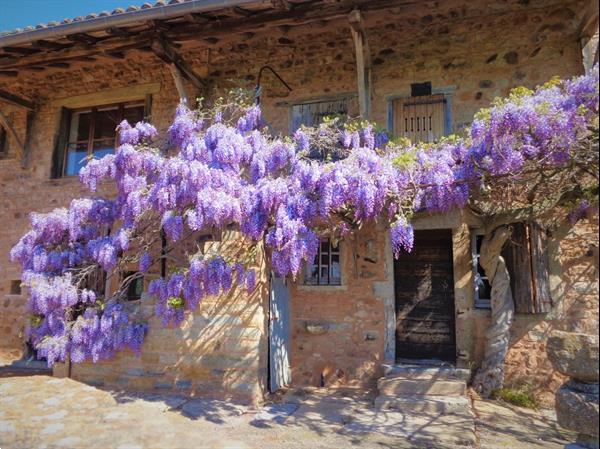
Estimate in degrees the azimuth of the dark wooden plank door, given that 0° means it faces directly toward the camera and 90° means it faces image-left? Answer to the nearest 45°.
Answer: approximately 0°

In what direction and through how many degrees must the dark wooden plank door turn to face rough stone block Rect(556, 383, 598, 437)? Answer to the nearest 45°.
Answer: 0° — it already faces it

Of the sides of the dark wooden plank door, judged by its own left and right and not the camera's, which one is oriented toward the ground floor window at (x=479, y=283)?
left

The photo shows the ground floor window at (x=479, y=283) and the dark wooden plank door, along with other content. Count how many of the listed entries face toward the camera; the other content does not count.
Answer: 2

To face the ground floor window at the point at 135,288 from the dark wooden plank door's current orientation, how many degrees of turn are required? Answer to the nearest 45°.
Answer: approximately 90° to its right

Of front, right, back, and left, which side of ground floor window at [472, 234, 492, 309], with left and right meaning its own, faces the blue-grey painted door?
right
